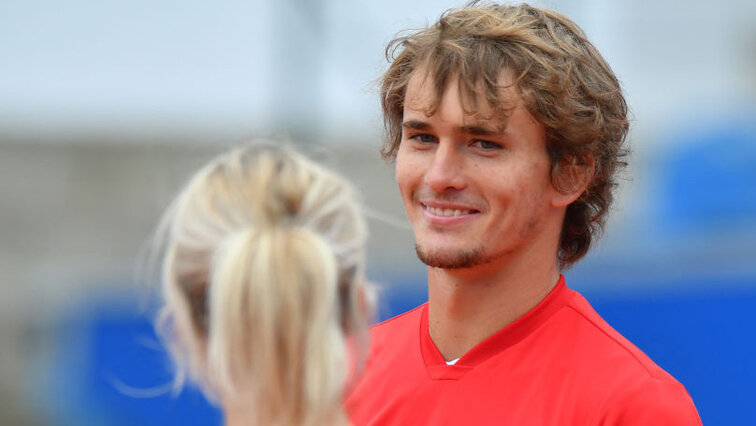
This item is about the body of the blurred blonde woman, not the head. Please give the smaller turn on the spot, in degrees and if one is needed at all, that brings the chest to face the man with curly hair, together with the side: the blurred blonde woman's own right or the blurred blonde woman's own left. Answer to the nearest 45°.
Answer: approximately 45° to the blurred blonde woman's own right

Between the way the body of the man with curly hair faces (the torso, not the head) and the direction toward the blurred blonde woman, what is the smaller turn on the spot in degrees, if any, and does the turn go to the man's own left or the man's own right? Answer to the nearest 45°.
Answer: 0° — they already face them

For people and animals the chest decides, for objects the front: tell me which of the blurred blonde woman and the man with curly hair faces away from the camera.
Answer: the blurred blonde woman

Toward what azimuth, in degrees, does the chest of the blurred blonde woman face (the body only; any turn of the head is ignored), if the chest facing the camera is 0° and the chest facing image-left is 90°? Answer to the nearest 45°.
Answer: approximately 180°

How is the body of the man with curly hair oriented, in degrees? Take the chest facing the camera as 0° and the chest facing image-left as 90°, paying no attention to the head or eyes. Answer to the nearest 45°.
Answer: approximately 45°

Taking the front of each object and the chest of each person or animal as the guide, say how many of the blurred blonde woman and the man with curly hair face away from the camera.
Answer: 1
